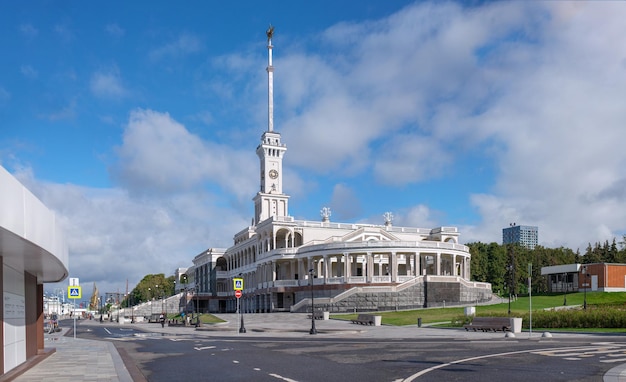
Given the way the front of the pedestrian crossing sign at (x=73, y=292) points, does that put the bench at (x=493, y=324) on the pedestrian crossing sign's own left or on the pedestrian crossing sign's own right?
on the pedestrian crossing sign's own left

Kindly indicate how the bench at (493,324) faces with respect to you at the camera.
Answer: facing the viewer and to the left of the viewer

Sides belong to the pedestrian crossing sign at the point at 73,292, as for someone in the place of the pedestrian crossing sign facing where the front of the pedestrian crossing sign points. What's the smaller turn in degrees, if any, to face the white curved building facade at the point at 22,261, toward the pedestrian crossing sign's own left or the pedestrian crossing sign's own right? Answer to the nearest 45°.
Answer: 0° — it already faces it

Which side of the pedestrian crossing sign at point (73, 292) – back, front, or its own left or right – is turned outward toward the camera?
front

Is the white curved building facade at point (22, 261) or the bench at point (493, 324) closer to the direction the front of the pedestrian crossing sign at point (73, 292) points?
the white curved building facade

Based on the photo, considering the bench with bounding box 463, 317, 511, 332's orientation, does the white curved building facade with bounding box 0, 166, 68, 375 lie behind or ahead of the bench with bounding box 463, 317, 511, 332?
ahead

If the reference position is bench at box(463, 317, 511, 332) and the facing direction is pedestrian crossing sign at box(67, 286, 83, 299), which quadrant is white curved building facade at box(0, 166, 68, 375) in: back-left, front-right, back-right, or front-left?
front-left

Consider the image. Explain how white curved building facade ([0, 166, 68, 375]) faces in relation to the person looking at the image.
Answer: facing the viewer and to the right of the viewer

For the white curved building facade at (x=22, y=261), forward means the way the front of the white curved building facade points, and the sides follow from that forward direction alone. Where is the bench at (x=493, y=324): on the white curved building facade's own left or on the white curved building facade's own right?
on the white curved building facade's own left

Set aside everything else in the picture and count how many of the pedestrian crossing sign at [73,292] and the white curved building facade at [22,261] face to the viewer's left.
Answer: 0

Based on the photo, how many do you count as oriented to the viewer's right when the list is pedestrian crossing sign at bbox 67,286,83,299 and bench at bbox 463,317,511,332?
0
